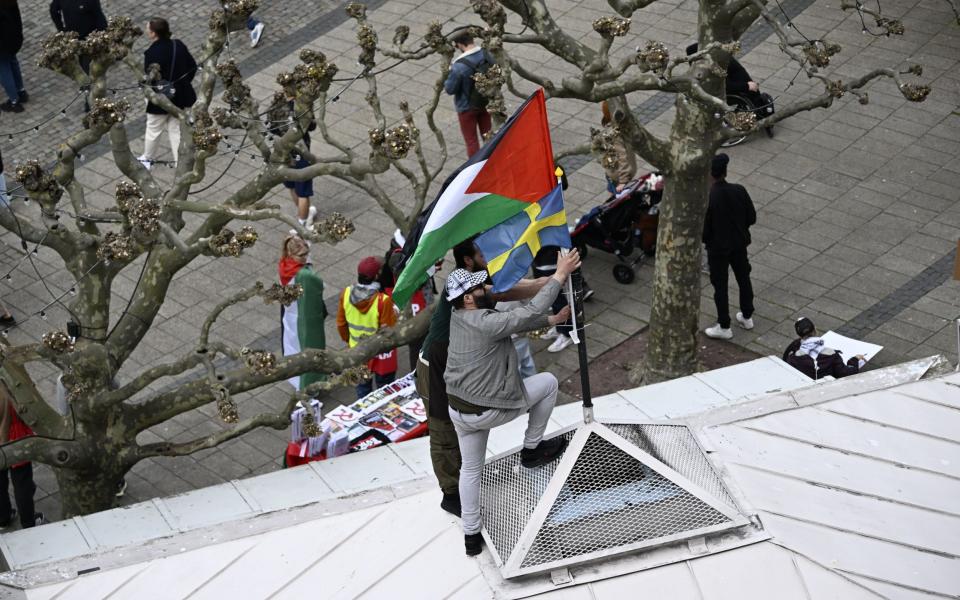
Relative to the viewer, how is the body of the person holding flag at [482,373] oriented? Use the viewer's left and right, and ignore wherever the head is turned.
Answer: facing away from the viewer and to the right of the viewer

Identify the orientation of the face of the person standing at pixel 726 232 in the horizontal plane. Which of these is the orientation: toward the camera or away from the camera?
away from the camera

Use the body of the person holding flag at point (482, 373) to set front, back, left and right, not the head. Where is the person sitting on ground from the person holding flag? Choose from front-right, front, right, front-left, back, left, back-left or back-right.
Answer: front

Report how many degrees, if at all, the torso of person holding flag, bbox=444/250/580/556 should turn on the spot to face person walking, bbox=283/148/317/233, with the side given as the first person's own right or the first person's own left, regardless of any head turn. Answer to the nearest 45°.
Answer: approximately 45° to the first person's own left
